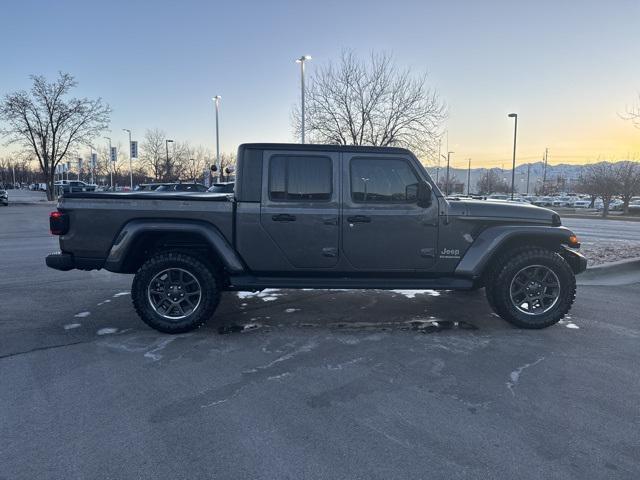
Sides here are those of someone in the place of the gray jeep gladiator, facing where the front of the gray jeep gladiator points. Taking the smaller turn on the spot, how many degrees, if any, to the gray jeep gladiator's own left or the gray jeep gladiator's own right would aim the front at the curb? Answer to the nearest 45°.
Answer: approximately 45° to the gray jeep gladiator's own left

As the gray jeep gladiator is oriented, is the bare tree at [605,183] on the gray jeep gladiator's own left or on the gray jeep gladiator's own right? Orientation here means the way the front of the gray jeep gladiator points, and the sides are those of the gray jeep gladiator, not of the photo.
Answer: on the gray jeep gladiator's own left

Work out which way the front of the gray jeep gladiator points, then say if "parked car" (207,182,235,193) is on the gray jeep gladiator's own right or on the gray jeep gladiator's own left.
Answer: on the gray jeep gladiator's own left

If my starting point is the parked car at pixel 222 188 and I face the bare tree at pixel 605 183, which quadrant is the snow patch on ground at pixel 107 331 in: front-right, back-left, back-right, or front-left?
back-right

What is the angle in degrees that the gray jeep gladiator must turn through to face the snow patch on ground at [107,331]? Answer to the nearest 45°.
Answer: approximately 180°

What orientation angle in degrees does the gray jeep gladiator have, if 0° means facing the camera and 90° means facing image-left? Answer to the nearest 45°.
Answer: approximately 270°
